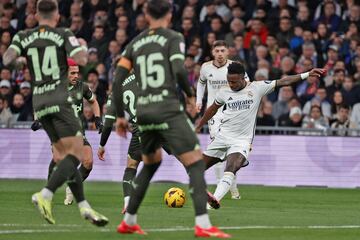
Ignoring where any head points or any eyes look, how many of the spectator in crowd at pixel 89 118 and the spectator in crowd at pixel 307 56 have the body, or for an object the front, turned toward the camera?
2

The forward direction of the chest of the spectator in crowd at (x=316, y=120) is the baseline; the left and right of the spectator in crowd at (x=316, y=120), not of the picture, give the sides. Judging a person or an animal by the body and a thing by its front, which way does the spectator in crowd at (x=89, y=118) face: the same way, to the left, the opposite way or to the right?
the same way

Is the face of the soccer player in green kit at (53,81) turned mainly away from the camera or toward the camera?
away from the camera

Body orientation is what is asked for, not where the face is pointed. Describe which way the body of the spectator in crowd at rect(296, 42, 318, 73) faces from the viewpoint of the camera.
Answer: toward the camera

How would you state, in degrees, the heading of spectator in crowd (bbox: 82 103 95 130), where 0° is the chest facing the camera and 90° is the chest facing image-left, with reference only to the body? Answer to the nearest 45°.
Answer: approximately 0°

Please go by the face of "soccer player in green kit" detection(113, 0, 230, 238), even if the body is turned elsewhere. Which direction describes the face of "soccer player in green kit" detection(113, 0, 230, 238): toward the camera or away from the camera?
away from the camera

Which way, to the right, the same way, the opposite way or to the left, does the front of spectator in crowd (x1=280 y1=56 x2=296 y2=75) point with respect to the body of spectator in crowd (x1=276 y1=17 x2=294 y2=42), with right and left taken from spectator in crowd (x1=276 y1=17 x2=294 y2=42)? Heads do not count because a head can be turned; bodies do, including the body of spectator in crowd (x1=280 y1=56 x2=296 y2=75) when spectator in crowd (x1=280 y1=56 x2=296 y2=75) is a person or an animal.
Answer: the same way

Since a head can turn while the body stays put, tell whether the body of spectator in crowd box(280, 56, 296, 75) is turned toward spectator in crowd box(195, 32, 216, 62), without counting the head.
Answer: no

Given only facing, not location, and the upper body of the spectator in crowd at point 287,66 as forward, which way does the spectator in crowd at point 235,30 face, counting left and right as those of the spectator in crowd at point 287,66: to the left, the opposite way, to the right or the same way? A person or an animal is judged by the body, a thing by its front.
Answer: the same way

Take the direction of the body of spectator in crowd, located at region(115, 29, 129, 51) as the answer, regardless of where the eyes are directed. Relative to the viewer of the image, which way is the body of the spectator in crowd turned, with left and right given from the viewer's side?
facing the viewer

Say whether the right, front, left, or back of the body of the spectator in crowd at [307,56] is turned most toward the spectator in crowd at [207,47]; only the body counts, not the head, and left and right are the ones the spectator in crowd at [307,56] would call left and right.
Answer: right

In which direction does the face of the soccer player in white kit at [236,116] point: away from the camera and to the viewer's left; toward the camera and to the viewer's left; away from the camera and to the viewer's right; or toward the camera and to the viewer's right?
toward the camera and to the viewer's left

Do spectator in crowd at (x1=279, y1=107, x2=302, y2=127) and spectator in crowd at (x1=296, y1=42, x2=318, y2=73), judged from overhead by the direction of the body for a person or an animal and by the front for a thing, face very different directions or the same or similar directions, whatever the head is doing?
same or similar directions

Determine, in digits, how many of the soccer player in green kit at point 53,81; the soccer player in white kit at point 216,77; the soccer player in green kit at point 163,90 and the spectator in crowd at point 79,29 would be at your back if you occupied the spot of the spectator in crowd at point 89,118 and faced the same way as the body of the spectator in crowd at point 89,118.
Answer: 1

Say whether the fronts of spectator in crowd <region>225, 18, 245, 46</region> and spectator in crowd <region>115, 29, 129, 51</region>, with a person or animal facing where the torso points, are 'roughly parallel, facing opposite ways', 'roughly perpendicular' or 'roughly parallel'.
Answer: roughly parallel

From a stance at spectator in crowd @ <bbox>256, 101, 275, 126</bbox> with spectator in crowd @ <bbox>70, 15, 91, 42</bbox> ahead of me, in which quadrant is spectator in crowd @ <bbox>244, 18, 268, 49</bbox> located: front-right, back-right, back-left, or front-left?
front-right

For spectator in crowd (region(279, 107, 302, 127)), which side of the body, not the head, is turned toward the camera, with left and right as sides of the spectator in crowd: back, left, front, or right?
front

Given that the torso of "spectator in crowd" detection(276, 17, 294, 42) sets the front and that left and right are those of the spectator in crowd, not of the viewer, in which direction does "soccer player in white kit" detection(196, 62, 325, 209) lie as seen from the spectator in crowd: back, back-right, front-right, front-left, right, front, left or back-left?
front
